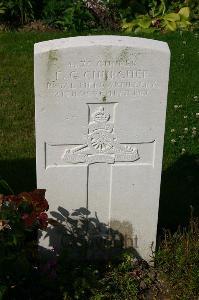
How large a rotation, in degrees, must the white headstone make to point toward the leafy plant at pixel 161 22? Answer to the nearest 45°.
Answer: approximately 180°

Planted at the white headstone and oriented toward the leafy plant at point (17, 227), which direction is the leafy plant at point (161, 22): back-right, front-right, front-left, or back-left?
back-right

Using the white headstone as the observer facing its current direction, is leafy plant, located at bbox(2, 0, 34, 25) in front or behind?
behind

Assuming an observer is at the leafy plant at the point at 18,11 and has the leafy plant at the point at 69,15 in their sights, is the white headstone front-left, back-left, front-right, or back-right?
front-right

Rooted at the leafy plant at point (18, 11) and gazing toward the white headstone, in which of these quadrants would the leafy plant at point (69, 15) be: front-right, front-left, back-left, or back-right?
front-left

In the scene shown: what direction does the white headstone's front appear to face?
toward the camera

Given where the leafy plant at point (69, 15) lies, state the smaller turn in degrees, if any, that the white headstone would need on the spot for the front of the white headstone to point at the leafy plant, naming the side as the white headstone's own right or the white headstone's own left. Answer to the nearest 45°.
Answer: approximately 180°
